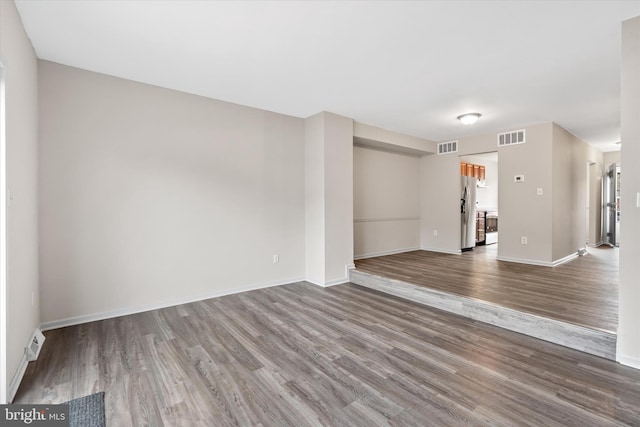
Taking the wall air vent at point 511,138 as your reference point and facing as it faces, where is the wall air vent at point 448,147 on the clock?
the wall air vent at point 448,147 is roughly at 2 o'clock from the wall air vent at point 511,138.

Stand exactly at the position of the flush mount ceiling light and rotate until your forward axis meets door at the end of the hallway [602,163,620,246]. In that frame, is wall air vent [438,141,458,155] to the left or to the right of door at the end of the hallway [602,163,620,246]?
left

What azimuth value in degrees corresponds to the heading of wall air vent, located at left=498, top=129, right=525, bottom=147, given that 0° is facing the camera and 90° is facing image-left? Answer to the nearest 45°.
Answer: approximately 45°

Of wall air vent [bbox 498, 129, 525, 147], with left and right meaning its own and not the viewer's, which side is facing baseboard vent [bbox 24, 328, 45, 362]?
front
